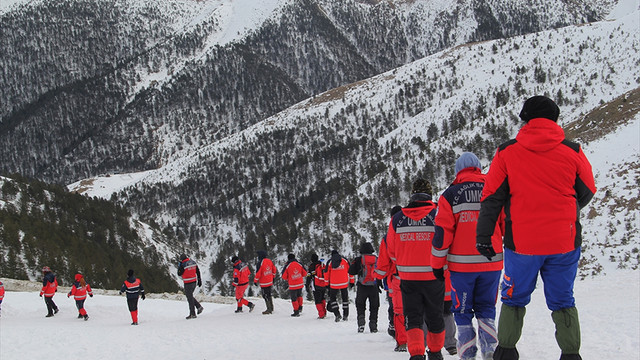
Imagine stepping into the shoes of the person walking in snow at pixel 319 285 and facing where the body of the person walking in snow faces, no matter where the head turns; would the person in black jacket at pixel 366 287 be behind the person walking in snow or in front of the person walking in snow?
behind

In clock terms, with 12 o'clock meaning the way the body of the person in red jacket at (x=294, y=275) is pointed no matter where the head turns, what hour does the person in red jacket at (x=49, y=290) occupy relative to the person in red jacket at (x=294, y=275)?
the person in red jacket at (x=49, y=290) is roughly at 11 o'clock from the person in red jacket at (x=294, y=275).

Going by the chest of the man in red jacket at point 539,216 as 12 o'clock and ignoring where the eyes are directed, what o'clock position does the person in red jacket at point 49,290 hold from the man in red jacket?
The person in red jacket is roughly at 10 o'clock from the man in red jacket.

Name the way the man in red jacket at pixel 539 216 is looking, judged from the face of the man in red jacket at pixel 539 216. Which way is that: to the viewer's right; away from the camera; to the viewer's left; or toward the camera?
away from the camera

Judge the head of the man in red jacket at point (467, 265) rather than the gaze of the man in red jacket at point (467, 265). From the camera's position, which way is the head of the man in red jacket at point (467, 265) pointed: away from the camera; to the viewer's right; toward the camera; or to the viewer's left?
away from the camera

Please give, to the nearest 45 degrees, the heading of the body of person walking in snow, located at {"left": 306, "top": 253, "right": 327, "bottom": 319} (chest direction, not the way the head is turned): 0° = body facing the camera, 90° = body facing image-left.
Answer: approximately 135°

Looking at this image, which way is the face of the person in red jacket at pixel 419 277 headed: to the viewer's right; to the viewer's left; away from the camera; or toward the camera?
away from the camera

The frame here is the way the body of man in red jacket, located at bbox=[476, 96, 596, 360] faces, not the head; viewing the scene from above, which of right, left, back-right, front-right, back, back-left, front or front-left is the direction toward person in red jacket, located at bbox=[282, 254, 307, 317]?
front-left

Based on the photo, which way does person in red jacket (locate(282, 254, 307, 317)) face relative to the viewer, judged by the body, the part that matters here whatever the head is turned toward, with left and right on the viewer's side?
facing away from the viewer and to the left of the viewer

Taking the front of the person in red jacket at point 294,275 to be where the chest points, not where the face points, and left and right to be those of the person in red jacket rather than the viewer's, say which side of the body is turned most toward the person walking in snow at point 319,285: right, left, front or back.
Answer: back

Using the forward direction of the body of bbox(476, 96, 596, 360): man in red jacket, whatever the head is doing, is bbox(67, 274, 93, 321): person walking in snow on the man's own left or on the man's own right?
on the man's own left

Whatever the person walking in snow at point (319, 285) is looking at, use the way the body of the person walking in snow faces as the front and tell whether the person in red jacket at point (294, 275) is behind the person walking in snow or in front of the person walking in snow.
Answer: in front

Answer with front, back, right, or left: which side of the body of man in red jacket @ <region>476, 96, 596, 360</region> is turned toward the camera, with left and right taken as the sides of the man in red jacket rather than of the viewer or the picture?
back
